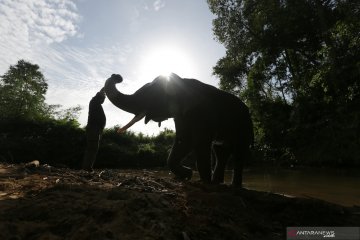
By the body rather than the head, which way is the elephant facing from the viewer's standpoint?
to the viewer's left

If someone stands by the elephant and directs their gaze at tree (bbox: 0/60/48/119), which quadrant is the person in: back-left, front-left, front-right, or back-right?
front-left

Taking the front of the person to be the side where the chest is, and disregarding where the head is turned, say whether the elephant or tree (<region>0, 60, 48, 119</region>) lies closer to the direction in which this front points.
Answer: the elephant

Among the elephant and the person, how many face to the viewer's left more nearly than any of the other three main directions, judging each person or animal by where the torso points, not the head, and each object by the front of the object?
1

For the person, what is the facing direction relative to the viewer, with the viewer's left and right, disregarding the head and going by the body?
facing to the right of the viewer

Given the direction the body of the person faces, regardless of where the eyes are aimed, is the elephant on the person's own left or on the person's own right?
on the person's own right

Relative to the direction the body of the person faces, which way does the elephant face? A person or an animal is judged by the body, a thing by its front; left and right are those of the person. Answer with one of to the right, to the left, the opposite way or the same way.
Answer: the opposite way
